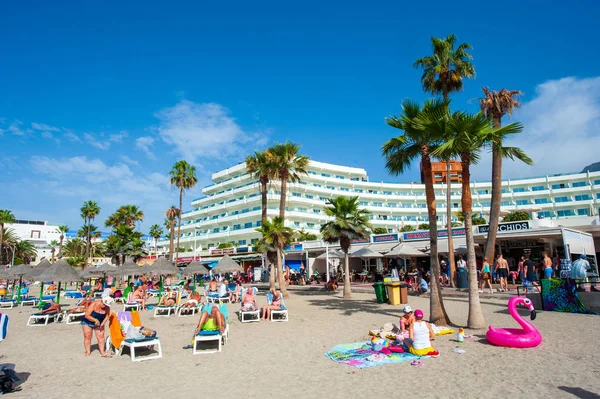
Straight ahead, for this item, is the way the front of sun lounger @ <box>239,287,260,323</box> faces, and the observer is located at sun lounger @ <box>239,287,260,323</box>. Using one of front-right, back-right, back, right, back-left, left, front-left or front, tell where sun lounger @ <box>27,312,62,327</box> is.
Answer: right

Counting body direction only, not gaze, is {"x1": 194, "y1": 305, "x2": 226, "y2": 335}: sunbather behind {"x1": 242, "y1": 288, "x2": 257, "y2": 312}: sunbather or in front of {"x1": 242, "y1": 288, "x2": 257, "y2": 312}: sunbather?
in front

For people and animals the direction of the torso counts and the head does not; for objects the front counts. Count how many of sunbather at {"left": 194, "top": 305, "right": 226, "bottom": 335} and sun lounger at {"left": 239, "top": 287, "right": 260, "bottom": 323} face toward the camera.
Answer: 2

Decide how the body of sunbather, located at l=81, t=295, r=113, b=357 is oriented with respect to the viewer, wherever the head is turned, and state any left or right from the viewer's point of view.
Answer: facing the viewer and to the right of the viewer

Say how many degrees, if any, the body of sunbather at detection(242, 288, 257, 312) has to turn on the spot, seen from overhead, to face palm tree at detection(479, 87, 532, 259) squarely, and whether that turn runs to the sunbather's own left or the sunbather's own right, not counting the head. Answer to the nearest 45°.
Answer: approximately 90° to the sunbather's own left

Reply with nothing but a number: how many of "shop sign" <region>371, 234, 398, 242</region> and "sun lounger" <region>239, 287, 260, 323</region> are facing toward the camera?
2

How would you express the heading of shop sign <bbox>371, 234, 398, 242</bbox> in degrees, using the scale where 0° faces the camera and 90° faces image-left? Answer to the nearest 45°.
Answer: approximately 0°

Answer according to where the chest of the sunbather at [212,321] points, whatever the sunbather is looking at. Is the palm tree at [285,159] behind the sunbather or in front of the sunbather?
behind

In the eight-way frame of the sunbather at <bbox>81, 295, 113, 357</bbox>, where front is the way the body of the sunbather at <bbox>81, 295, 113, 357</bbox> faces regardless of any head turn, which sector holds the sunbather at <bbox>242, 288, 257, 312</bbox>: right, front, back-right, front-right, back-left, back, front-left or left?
left

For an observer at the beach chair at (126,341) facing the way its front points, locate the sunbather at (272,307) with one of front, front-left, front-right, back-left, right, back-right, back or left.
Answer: left

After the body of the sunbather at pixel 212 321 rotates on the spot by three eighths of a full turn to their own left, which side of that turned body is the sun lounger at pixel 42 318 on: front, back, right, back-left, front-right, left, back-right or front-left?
left

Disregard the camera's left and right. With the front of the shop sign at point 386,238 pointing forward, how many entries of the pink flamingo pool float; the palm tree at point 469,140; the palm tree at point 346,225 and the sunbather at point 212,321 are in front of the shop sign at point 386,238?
4

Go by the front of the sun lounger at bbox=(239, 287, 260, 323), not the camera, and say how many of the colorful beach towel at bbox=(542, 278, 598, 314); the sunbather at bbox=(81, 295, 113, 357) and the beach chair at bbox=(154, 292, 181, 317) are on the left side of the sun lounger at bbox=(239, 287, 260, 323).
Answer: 1

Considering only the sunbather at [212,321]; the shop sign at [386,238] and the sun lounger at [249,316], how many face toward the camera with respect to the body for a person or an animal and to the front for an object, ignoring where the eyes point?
3

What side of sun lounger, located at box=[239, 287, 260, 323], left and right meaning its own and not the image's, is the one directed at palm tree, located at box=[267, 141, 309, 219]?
back
